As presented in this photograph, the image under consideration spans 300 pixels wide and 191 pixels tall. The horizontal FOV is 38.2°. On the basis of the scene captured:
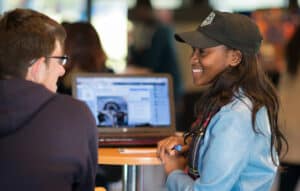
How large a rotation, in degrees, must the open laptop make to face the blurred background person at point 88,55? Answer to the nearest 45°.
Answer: approximately 135° to its right

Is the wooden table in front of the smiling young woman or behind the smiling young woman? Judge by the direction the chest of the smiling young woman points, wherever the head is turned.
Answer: in front

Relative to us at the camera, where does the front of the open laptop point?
facing the viewer

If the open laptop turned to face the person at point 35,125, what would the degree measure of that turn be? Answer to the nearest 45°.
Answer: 0° — it already faces them

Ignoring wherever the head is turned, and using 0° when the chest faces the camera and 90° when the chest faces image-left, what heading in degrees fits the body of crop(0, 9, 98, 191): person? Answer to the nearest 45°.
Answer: approximately 225°

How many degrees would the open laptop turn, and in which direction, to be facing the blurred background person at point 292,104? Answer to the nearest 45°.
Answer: approximately 135° to its left

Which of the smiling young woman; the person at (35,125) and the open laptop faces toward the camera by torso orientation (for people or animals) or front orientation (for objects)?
the open laptop

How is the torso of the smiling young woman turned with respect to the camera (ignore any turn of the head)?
to the viewer's left

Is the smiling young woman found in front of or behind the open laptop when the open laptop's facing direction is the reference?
in front

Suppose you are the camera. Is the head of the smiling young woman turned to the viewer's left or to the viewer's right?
to the viewer's left

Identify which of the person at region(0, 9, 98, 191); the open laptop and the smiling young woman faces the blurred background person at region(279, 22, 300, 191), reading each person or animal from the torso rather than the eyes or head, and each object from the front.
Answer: the person
